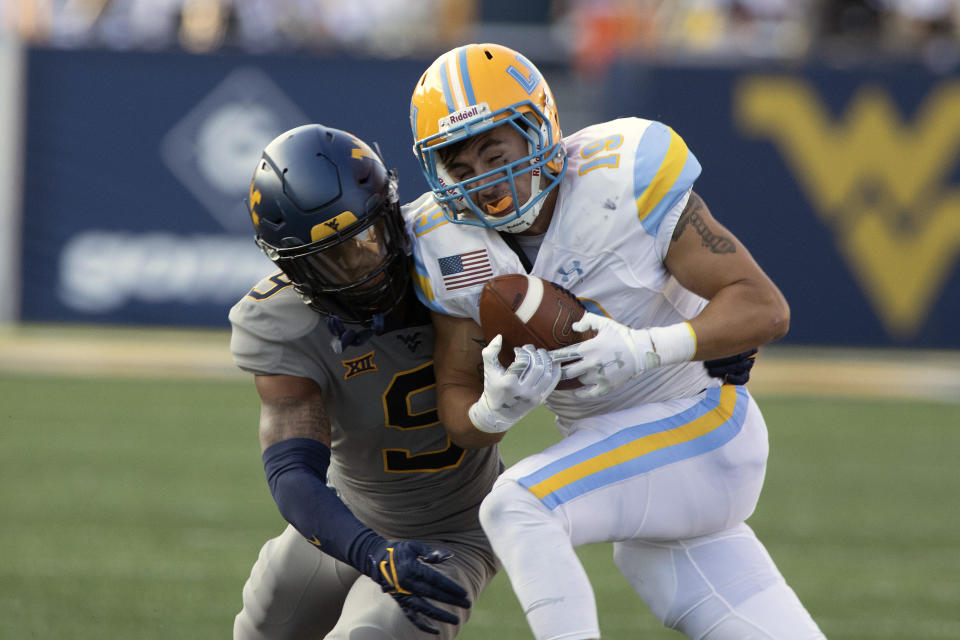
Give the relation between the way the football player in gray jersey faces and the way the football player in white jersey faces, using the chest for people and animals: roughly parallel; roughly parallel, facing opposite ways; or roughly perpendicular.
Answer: roughly perpendicular

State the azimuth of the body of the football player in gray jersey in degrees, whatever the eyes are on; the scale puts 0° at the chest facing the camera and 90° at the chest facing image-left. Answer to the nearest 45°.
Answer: approximately 315°

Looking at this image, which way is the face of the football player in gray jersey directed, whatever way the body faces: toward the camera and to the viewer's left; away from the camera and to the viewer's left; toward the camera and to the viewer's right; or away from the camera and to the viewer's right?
toward the camera and to the viewer's right

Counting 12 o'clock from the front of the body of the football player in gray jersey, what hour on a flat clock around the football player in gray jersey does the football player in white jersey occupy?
The football player in white jersey is roughly at 11 o'clock from the football player in gray jersey.

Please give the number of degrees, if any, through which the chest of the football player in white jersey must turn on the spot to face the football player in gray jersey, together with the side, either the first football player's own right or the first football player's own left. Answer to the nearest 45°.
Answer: approximately 45° to the first football player's own right

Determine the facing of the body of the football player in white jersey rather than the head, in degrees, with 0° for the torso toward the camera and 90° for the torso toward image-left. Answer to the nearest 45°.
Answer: approximately 45°

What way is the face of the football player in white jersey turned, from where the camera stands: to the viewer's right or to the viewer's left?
to the viewer's left
